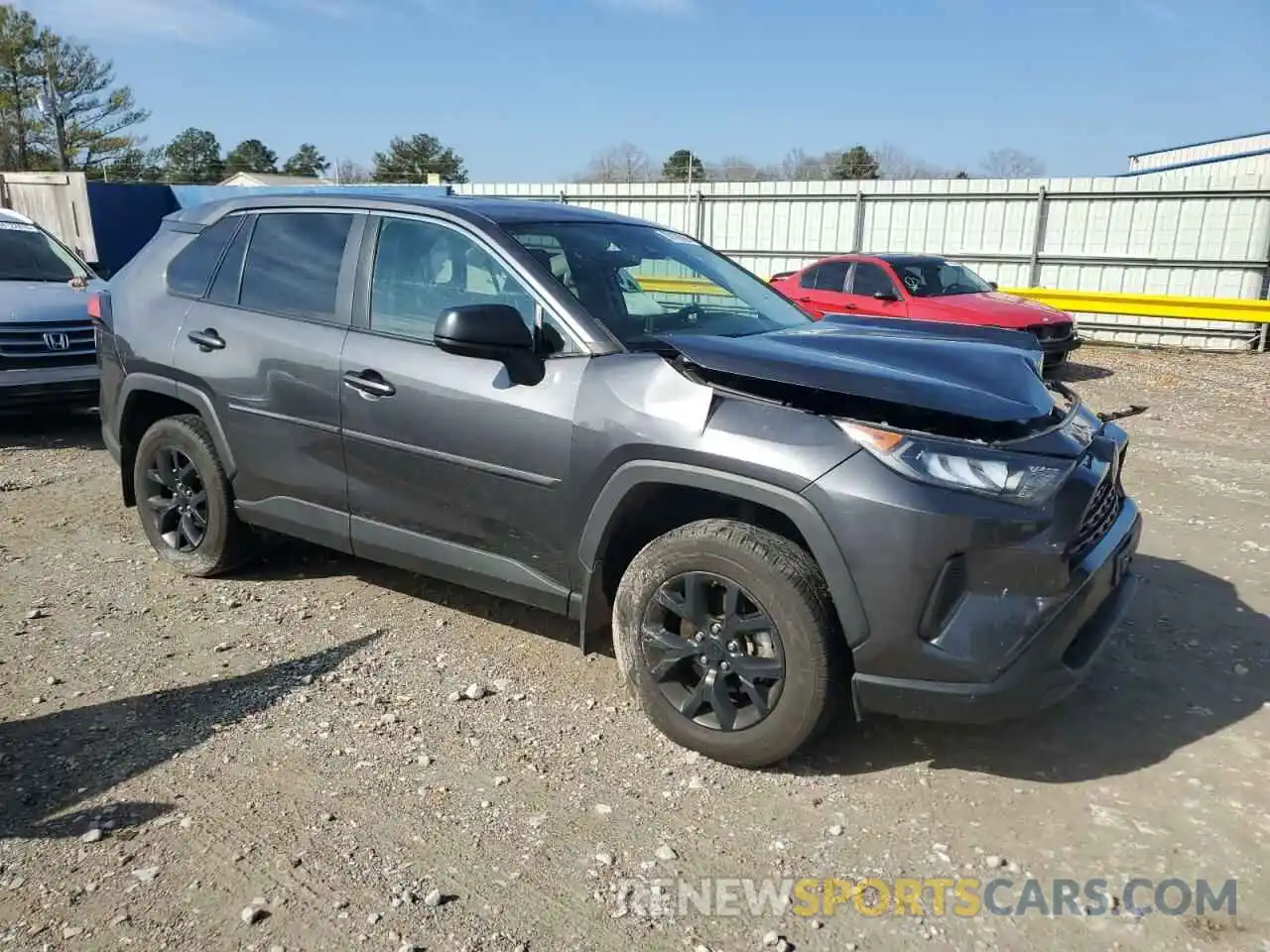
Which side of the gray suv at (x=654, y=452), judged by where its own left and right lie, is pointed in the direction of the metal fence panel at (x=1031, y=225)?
left

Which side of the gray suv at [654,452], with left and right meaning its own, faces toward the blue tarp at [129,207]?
back

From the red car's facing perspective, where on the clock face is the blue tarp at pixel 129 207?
The blue tarp is roughly at 5 o'clock from the red car.

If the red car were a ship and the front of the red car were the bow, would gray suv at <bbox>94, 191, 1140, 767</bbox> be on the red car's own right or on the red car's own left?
on the red car's own right

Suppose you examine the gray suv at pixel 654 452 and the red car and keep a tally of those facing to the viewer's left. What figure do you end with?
0

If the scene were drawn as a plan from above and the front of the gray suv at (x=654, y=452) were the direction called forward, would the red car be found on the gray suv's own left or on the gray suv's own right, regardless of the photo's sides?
on the gray suv's own left

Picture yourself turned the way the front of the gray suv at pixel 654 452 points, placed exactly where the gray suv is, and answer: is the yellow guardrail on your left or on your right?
on your left

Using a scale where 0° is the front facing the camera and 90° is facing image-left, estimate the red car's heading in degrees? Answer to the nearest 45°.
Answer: approximately 315°

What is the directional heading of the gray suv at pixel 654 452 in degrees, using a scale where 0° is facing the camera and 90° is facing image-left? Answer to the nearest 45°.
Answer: approximately 315°
